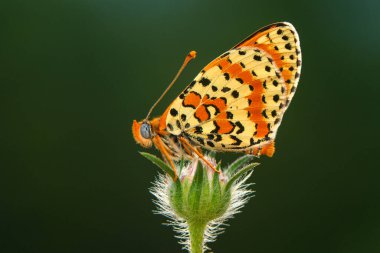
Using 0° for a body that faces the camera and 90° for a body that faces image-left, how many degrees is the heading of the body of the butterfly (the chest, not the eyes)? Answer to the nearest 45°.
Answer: approximately 90°
